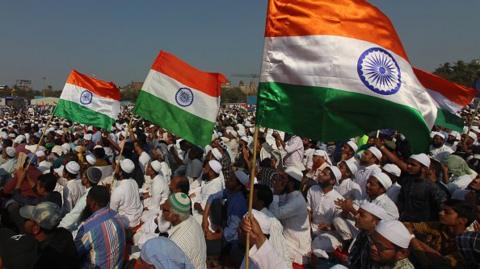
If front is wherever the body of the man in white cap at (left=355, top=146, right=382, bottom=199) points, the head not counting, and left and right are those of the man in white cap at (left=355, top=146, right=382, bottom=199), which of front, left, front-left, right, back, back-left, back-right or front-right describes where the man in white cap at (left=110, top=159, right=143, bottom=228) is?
front-left

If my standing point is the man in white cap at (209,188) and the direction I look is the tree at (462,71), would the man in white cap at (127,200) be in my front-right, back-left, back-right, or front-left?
back-left

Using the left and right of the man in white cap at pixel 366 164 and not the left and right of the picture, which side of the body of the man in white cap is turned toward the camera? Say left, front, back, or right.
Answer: left

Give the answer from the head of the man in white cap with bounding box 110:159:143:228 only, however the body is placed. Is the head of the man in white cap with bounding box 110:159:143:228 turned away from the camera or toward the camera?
away from the camera

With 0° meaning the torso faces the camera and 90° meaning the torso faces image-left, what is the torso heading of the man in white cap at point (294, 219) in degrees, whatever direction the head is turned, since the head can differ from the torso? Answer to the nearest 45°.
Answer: approximately 90°

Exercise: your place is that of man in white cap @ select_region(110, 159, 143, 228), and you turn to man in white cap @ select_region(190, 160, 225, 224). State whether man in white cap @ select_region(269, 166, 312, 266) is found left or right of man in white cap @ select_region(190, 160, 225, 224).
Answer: right

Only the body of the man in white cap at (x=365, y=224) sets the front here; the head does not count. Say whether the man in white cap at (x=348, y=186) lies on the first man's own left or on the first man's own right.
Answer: on the first man's own right

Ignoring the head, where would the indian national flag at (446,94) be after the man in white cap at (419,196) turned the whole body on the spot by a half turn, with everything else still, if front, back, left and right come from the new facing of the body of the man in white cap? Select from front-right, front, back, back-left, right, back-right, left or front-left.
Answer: front-left
